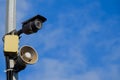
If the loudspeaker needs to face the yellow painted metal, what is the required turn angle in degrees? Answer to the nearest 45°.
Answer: approximately 90° to its right

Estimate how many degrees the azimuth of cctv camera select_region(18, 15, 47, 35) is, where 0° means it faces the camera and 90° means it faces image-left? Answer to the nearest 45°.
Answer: approximately 315°

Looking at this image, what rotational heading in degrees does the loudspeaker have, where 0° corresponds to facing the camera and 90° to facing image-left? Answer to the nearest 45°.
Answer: approximately 315°

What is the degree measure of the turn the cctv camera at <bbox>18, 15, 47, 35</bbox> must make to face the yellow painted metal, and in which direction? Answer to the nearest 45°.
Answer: approximately 135° to its right
